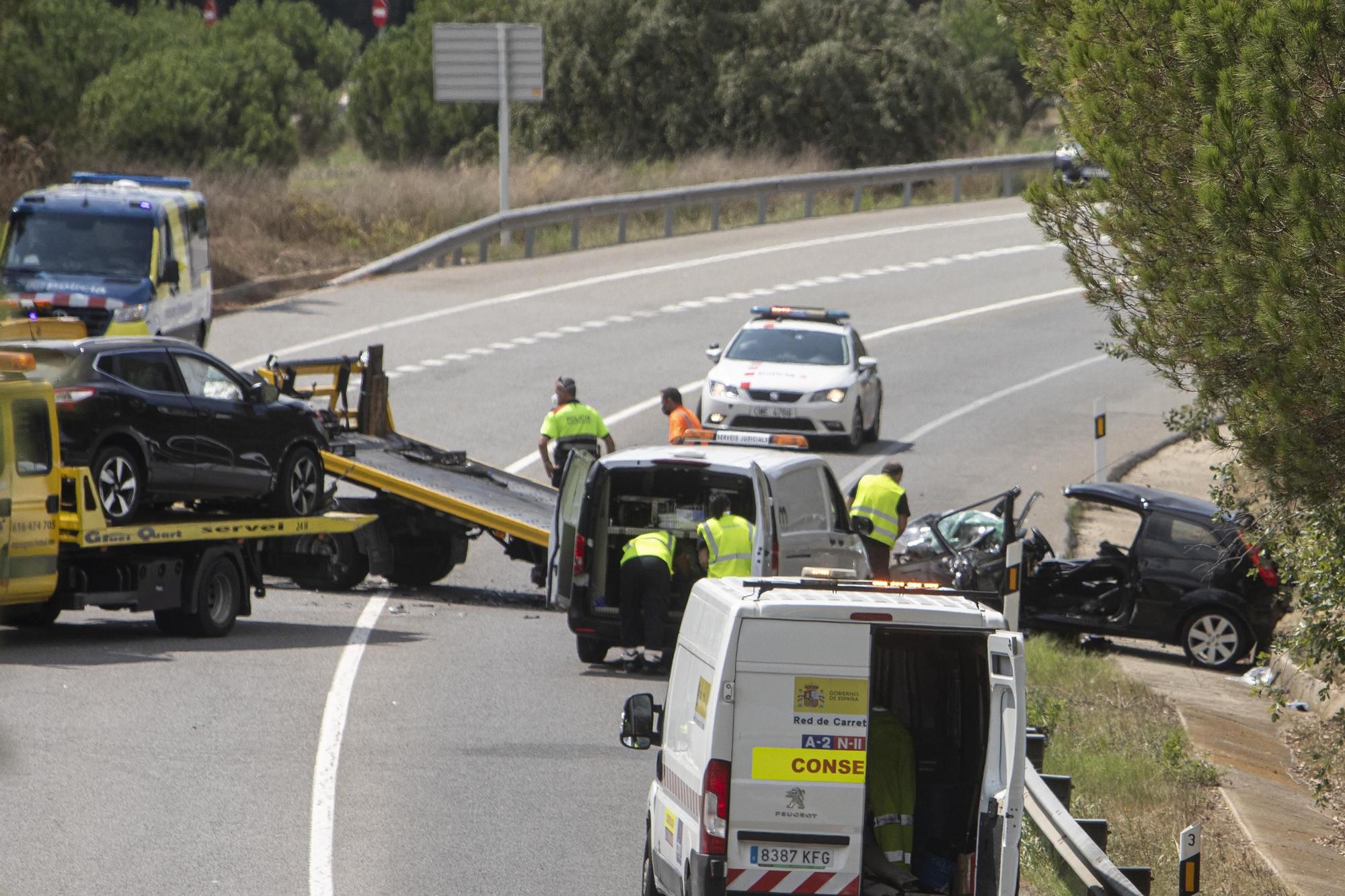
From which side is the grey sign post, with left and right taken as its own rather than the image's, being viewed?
back

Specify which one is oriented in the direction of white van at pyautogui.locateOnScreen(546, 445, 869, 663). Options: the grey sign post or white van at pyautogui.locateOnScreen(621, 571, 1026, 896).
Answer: white van at pyautogui.locateOnScreen(621, 571, 1026, 896)

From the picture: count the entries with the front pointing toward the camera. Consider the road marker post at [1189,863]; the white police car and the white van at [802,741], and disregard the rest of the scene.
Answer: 2

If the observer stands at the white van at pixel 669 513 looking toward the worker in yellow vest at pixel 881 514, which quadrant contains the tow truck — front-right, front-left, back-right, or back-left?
back-left

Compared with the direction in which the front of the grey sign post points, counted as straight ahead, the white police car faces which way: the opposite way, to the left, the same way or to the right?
the opposite way

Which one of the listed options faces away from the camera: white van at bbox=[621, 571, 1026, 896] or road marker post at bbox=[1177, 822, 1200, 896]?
the white van

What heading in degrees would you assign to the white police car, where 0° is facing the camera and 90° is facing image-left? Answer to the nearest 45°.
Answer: approximately 0°

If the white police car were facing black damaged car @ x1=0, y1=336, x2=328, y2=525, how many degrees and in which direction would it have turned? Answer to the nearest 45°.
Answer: approximately 45° to its right

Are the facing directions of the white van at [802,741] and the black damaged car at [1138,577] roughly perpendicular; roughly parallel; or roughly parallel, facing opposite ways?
roughly perpendicular

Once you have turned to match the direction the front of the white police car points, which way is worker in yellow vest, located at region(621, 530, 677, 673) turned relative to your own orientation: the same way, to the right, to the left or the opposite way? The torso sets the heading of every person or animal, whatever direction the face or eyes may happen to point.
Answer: the opposite way

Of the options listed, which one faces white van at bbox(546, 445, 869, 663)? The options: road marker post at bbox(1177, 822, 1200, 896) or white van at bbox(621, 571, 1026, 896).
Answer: white van at bbox(621, 571, 1026, 896)

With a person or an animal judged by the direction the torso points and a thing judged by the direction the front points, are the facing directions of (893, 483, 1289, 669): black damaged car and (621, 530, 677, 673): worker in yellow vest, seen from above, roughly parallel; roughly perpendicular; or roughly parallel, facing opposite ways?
roughly perpendicular

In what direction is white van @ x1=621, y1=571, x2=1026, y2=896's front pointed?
away from the camera

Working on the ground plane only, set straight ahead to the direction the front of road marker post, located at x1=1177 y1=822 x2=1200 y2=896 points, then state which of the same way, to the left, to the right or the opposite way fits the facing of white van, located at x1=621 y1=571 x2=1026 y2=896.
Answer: the opposite way

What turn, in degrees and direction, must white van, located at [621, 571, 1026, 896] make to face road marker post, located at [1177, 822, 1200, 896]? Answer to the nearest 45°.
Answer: approximately 90° to its right

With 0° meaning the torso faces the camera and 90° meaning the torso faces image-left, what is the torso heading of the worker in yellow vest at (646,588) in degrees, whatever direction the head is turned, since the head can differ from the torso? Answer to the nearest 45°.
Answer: approximately 180°

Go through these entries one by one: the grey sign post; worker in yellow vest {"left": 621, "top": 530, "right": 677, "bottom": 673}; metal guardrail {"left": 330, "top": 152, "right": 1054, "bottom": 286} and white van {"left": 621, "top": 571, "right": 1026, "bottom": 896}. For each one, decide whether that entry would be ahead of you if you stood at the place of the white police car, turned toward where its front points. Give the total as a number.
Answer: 2

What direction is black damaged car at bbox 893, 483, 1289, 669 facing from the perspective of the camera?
to the viewer's left

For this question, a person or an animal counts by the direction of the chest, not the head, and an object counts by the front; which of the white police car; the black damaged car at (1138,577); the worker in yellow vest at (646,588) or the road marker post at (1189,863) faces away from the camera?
the worker in yellow vest
